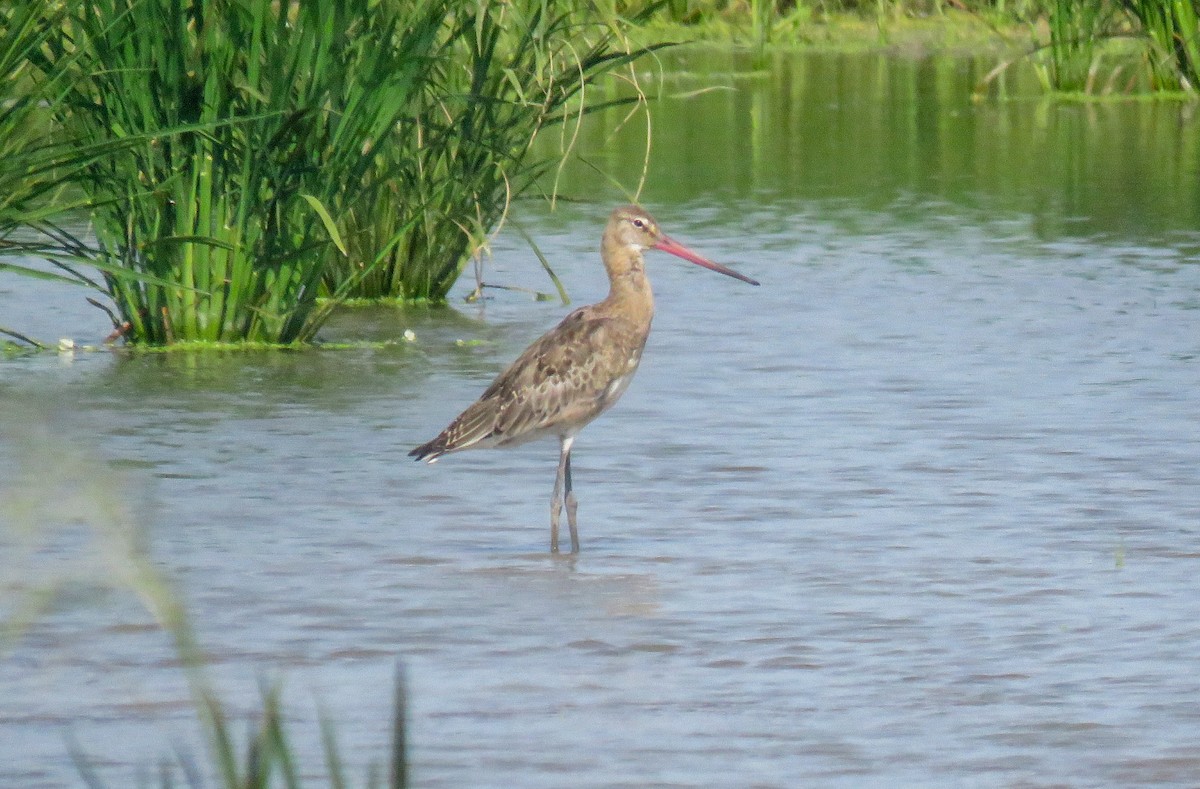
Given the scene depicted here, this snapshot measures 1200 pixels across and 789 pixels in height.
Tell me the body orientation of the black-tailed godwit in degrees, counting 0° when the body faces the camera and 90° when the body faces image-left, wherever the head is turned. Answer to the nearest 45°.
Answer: approximately 270°

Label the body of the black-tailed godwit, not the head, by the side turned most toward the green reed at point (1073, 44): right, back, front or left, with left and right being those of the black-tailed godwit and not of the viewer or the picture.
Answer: left

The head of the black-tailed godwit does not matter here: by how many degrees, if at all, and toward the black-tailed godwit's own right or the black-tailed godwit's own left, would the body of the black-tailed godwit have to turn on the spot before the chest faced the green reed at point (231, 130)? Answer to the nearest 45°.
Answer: approximately 135° to the black-tailed godwit's own left

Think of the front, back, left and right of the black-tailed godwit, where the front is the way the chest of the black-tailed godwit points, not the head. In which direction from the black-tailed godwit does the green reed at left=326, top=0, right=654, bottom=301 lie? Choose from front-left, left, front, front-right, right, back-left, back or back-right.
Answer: left
